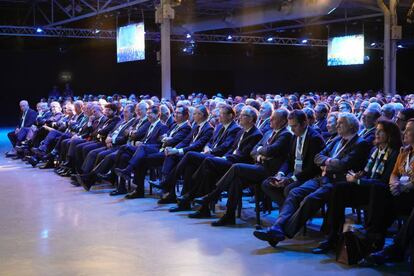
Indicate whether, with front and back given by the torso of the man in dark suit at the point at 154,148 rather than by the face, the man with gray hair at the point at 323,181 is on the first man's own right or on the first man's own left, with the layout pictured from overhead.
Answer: on the first man's own left

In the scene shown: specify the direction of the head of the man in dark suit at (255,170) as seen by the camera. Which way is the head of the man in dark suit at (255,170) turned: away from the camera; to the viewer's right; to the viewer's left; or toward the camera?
to the viewer's left

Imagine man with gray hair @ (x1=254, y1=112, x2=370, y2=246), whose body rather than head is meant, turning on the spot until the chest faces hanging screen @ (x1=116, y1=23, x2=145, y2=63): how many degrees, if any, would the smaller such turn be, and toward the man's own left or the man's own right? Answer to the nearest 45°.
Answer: approximately 90° to the man's own right

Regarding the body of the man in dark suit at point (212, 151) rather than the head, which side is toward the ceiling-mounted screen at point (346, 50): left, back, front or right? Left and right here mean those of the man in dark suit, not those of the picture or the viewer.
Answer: back

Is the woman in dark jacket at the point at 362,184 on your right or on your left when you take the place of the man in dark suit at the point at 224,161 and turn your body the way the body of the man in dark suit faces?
on your left

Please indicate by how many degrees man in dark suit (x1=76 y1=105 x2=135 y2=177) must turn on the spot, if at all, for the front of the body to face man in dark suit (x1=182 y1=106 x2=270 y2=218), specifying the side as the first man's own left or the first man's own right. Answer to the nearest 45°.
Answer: approximately 90° to the first man's own left

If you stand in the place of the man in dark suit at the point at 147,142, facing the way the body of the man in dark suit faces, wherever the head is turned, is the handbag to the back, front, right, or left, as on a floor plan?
left

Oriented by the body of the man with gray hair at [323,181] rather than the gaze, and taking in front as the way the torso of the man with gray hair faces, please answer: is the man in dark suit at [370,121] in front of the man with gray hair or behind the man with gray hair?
behind

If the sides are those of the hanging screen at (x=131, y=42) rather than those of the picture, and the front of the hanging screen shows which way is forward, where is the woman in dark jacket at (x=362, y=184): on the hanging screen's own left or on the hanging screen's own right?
on the hanging screen's own left
